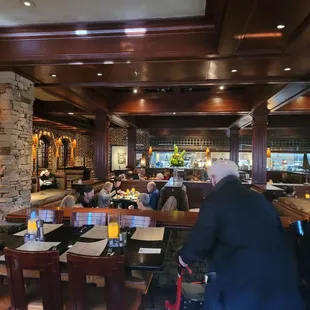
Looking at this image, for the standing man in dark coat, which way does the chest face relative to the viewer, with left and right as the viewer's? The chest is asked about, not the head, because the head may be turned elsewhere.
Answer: facing away from the viewer and to the left of the viewer

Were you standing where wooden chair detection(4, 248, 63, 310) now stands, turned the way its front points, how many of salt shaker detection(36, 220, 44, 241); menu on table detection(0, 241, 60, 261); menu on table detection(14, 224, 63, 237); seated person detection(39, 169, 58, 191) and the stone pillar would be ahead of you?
5

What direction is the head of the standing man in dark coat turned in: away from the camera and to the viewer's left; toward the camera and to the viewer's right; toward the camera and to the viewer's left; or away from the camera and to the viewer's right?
away from the camera and to the viewer's left

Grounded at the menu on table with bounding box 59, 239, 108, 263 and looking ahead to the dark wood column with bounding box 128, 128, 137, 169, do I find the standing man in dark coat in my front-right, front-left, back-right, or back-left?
back-right

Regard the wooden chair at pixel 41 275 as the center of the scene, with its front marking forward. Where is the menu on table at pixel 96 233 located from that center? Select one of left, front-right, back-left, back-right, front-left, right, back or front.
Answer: front-right

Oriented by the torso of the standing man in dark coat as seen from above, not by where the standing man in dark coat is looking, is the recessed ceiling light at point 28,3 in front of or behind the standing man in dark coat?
in front

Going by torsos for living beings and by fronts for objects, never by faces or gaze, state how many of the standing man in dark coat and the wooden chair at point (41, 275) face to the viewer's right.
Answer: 0

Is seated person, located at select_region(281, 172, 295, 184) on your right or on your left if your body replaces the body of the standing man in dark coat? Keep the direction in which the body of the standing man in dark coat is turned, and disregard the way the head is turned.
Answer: on your right

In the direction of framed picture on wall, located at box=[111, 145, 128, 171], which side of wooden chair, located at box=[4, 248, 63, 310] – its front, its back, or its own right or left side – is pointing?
front

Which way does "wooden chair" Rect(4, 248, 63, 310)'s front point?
away from the camera

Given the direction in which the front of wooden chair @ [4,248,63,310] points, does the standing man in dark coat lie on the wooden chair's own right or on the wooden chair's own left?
on the wooden chair's own right

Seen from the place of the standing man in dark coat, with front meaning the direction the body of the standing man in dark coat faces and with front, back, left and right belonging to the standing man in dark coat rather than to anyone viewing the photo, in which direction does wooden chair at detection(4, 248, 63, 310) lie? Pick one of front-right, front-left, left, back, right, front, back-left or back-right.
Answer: front-left
